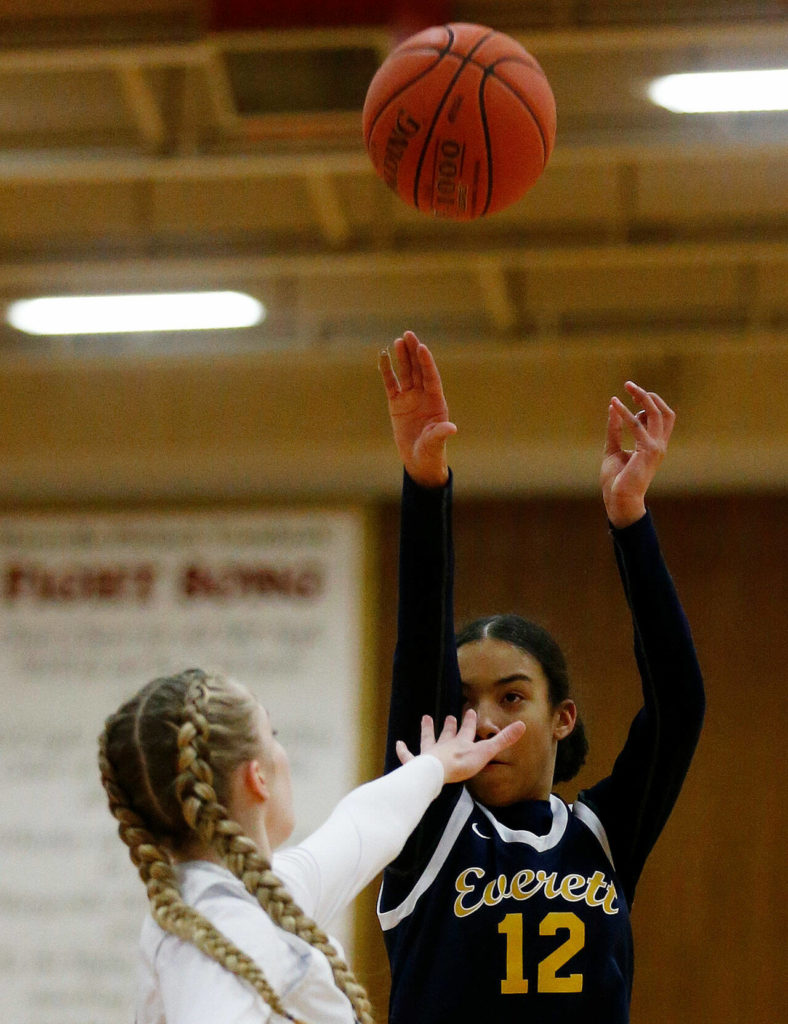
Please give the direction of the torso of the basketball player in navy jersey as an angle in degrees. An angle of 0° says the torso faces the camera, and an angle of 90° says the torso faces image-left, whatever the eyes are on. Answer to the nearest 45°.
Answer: approximately 0°

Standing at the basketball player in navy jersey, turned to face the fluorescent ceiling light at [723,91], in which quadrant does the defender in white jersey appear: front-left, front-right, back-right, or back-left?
back-left

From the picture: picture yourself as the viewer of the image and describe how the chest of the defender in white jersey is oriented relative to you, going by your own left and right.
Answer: facing away from the viewer and to the right of the viewer

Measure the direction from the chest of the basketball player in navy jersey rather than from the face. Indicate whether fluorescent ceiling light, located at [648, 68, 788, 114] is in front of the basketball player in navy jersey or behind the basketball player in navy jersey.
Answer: behind

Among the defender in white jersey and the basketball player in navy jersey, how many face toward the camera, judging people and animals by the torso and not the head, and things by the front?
1

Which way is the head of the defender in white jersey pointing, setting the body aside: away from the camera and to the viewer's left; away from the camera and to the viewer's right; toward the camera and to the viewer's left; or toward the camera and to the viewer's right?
away from the camera and to the viewer's right
